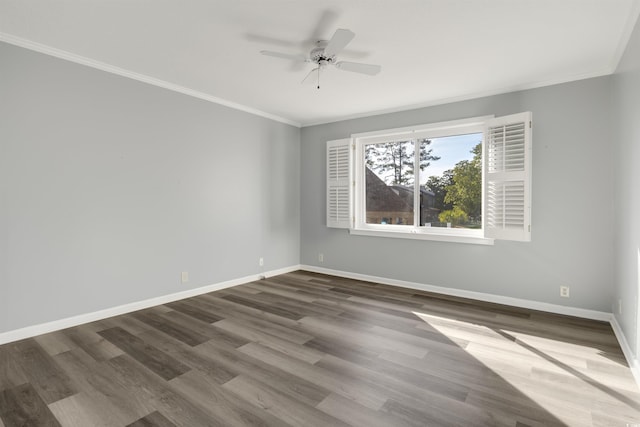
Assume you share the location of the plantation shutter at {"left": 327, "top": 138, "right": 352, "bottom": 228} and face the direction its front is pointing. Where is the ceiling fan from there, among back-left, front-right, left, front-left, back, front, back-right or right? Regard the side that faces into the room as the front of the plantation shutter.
front-left

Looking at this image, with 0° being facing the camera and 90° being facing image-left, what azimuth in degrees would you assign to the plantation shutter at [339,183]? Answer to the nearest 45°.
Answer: approximately 45°

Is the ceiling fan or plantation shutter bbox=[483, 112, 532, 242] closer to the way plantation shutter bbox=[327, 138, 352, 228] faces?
the ceiling fan

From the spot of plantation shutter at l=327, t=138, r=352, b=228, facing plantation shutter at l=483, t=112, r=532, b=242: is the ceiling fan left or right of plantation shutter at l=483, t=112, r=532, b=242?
right

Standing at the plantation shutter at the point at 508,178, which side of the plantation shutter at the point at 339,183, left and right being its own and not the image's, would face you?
left
